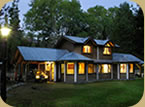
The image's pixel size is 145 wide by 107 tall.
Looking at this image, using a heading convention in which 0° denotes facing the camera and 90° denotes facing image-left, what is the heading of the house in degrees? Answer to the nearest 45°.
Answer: approximately 0°

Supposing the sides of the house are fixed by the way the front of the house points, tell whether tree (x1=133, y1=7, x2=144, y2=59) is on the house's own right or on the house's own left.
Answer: on the house's own left

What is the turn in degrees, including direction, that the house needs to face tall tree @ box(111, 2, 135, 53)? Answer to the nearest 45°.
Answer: approximately 135° to its left
